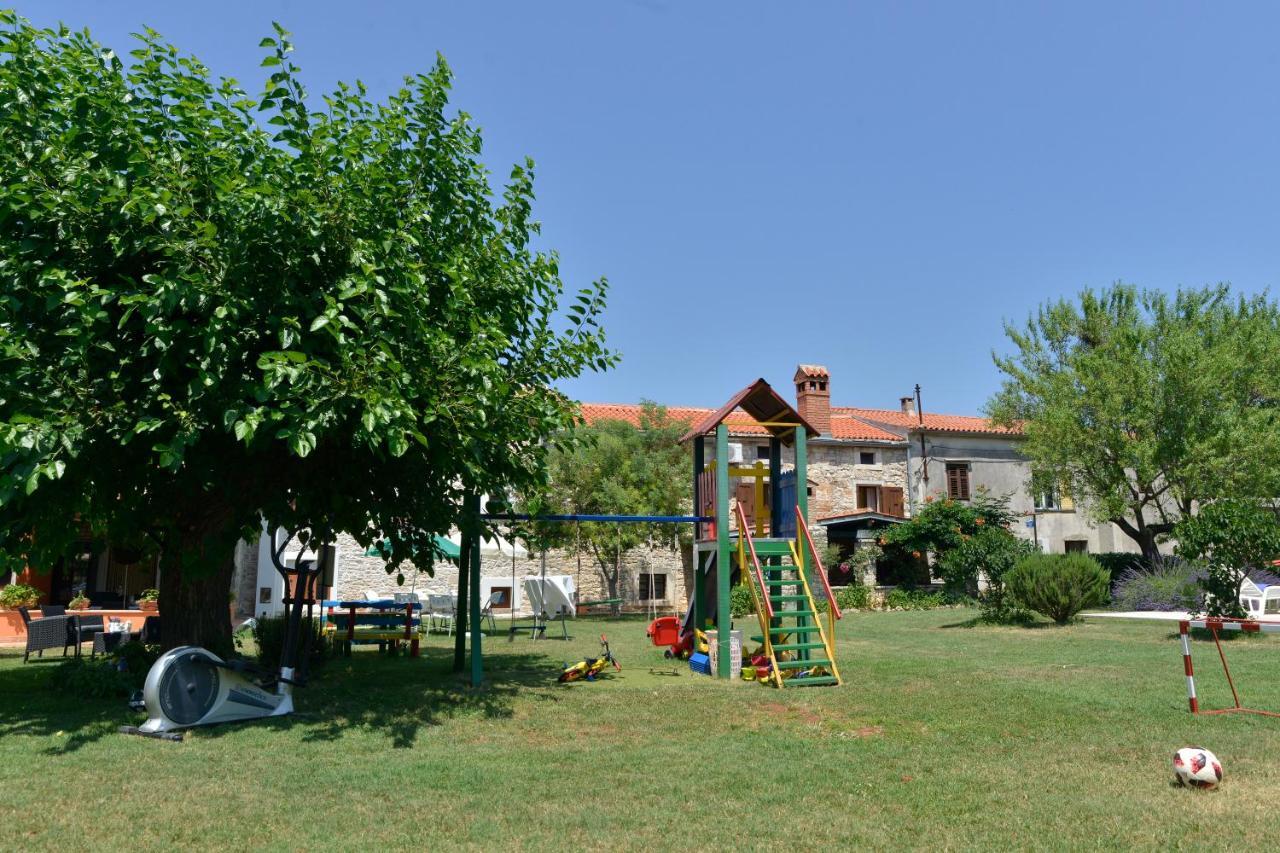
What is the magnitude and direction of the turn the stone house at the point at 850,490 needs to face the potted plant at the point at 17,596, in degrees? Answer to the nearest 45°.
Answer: approximately 45° to its right

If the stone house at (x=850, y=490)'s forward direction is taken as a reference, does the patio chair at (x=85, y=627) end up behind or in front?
in front

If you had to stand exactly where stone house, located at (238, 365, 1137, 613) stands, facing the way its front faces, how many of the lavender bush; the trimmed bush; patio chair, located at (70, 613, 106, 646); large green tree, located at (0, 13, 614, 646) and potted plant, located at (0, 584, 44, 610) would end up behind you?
0

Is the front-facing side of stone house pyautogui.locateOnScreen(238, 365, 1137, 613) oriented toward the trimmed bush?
yes

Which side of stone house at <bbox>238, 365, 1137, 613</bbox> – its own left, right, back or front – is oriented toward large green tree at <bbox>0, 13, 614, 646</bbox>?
front

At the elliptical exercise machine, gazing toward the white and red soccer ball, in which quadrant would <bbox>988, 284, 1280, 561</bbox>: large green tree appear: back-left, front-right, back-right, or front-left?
front-left

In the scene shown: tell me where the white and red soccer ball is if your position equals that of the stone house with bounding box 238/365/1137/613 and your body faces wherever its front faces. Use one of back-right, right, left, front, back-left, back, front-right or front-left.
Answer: front

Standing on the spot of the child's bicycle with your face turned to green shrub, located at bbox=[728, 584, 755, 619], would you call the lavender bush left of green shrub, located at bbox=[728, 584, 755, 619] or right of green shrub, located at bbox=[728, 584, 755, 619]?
right

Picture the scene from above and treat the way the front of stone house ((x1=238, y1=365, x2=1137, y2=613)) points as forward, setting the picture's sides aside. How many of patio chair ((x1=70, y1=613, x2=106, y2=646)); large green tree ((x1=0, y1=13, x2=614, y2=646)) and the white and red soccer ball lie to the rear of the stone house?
0

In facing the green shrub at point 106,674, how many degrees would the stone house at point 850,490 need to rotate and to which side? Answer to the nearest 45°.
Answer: approximately 45° to its right

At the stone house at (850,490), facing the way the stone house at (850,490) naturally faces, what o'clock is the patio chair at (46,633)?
The patio chair is roughly at 1 o'clock from the stone house.

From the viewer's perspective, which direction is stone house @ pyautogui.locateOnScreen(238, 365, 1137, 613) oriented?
toward the camera

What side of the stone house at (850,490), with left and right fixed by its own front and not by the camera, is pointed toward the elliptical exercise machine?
front

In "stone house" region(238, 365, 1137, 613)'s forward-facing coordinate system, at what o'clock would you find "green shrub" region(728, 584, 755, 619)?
The green shrub is roughly at 1 o'clock from the stone house.

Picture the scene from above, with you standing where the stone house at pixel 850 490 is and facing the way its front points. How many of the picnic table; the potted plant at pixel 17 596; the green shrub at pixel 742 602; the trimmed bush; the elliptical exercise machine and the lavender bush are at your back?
0
